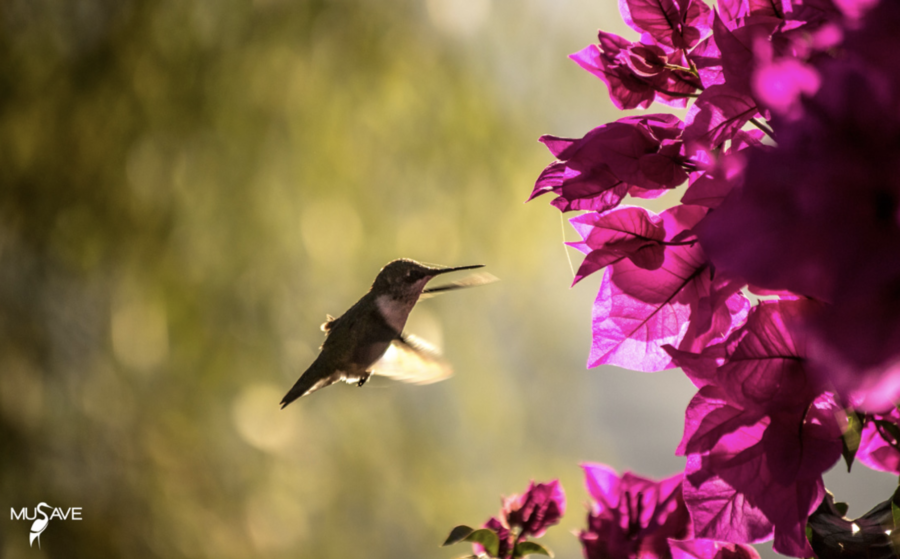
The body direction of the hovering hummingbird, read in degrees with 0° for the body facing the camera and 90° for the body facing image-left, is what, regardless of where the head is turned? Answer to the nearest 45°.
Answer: approximately 270°

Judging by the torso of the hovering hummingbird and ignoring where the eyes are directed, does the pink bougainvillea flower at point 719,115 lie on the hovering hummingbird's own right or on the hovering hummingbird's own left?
on the hovering hummingbird's own right

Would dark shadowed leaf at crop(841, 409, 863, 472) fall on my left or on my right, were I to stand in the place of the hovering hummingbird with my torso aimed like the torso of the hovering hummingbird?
on my right
